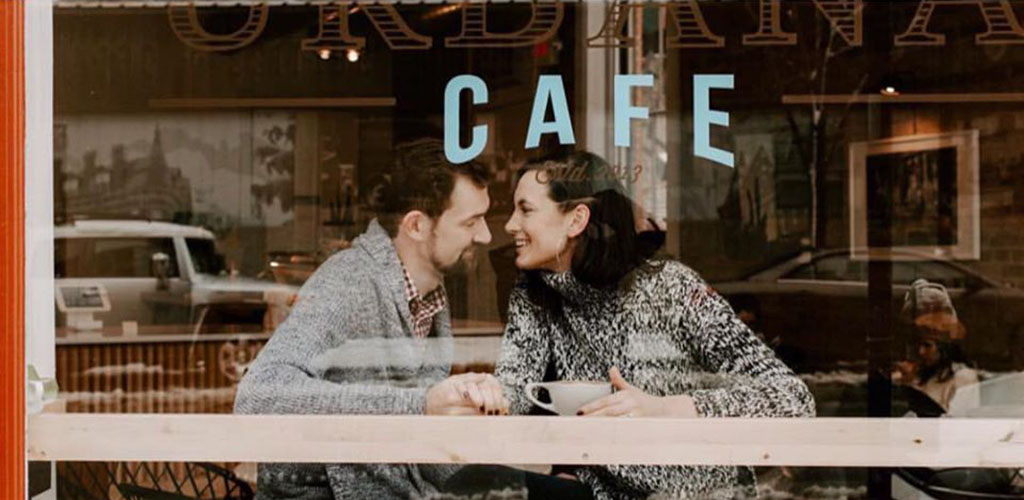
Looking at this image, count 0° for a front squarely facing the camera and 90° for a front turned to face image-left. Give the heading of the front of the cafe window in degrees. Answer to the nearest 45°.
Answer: approximately 45°
